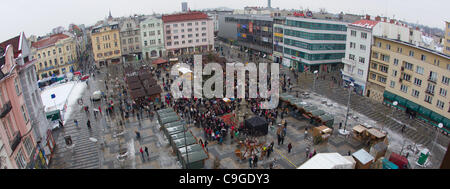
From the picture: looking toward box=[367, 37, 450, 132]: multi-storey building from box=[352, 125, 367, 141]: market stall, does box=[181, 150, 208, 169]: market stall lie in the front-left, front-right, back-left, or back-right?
back-left

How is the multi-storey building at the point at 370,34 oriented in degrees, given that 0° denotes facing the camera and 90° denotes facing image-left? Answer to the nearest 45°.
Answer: approximately 45°

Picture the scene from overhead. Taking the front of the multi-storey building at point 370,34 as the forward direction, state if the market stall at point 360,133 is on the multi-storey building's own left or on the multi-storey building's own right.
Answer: on the multi-storey building's own left

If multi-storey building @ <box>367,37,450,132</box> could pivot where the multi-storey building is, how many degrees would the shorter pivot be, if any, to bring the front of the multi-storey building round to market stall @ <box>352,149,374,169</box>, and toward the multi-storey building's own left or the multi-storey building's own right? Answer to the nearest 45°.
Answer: approximately 45° to the multi-storey building's own left

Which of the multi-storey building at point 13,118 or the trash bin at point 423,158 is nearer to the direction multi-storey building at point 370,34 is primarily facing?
the multi-storey building

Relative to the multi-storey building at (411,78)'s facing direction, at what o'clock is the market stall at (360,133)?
The market stall is roughly at 11 o'clock from the multi-storey building.

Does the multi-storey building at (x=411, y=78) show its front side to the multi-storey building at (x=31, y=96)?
yes

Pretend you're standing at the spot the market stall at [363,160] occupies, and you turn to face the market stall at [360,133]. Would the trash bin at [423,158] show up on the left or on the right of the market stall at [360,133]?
right

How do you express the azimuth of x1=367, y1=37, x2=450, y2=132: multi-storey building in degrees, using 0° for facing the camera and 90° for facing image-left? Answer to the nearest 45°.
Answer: approximately 45°

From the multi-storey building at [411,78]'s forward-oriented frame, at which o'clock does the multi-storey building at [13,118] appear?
the multi-storey building at [13,118] is roughly at 12 o'clock from the multi-storey building at [411,78].

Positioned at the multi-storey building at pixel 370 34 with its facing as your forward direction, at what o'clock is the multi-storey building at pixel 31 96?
the multi-storey building at pixel 31 96 is roughly at 12 o'clock from the multi-storey building at pixel 370 34.

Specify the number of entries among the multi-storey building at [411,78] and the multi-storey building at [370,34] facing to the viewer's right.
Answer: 0
